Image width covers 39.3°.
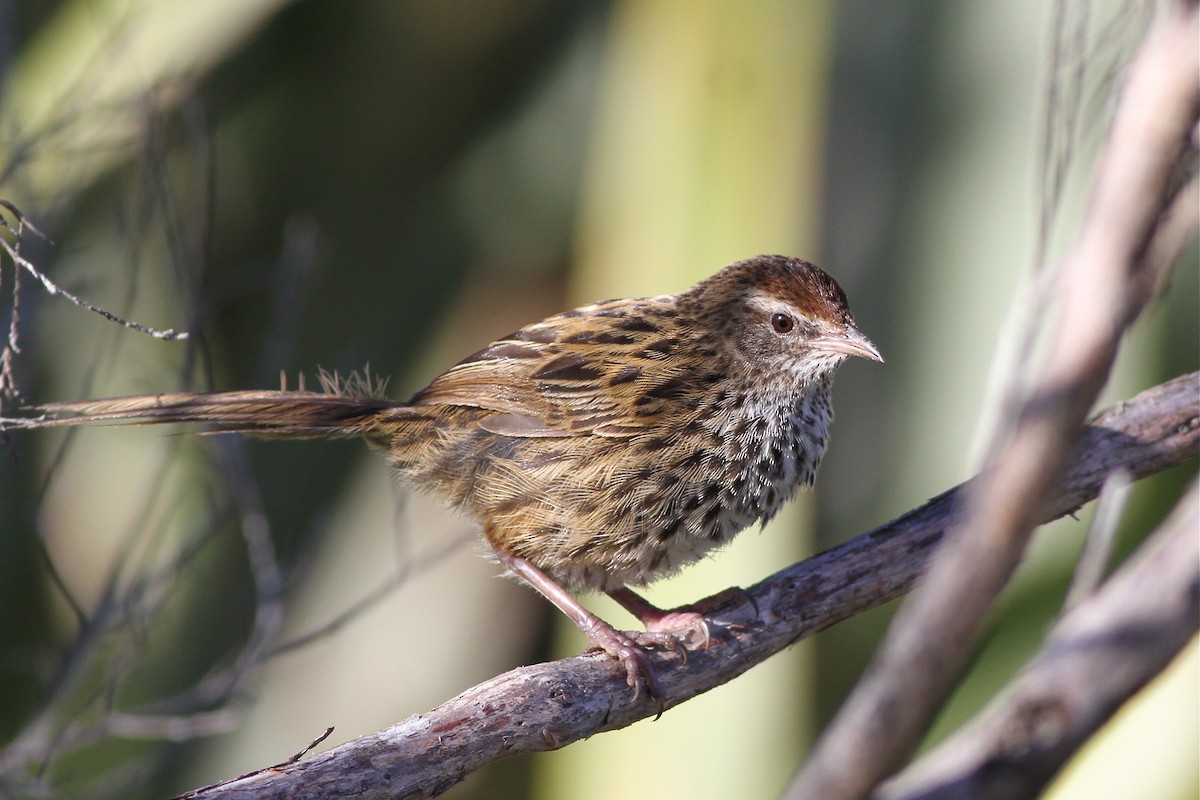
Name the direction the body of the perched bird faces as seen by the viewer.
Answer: to the viewer's right
